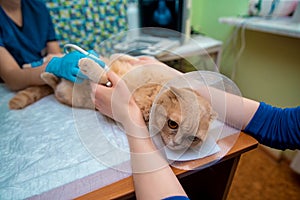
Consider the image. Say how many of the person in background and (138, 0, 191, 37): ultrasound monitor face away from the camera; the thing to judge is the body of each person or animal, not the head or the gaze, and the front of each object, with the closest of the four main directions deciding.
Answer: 0

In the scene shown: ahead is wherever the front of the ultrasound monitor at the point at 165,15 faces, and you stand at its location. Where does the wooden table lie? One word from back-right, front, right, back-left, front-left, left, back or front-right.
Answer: front-left

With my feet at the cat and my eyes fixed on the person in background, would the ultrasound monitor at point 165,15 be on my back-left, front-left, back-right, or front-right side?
front-right

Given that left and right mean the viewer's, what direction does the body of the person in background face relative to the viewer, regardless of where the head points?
facing the viewer and to the right of the viewer

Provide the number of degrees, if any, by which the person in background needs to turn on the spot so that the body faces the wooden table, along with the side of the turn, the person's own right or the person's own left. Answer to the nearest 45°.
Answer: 0° — they already face it

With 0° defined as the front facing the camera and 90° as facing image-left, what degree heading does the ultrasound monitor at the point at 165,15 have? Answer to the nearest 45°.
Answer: approximately 45°

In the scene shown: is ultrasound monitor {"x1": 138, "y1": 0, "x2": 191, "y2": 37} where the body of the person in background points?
no

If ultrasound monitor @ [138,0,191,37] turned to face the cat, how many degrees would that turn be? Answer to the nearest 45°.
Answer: approximately 45° to its left

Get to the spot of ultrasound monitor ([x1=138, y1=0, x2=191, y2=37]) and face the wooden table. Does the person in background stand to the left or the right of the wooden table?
right

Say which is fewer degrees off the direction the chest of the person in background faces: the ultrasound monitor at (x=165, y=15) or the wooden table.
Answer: the wooden table

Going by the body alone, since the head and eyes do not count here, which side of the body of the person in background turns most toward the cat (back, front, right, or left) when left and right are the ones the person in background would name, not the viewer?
front
